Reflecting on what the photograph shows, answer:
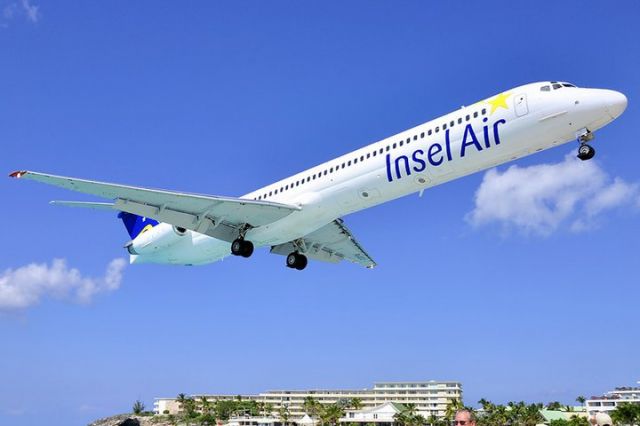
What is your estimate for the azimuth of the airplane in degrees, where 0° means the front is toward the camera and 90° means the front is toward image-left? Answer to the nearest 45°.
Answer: approximately 315°
